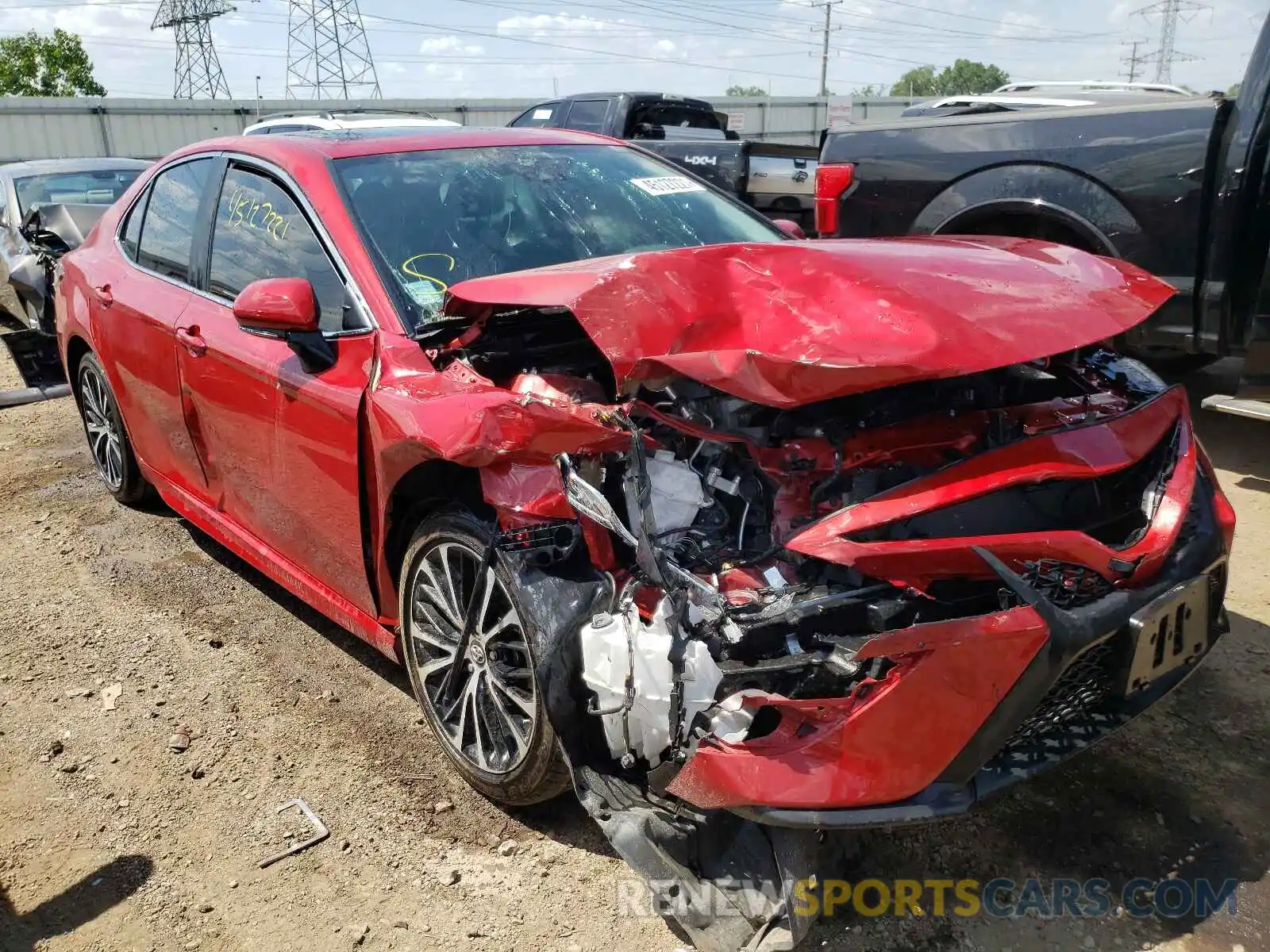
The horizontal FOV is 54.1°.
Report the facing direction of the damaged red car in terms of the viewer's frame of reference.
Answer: facing the viewer and to the right of the viewer

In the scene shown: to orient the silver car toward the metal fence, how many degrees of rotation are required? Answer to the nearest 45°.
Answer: approximately 135° to its left

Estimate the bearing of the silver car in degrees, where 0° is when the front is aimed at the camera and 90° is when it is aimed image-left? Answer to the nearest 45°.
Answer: approximately 315°

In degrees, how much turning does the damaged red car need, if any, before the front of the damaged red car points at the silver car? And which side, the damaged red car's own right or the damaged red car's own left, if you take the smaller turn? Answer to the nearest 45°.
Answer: approximately 180°

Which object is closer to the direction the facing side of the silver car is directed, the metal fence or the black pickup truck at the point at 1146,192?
the black pickup truck

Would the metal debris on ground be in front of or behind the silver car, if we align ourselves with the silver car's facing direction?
in front

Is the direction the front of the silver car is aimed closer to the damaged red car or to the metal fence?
the damaged red car

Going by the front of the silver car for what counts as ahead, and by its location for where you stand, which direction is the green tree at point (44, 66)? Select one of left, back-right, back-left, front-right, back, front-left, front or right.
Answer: back-left

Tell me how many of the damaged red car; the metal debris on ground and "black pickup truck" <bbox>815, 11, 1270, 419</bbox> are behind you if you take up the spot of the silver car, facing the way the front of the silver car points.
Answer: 0

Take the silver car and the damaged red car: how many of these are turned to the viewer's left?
0

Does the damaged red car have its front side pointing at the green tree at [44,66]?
no

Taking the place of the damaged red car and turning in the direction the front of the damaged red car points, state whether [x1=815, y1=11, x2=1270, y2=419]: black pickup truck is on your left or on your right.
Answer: on your left

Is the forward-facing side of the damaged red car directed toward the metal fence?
no

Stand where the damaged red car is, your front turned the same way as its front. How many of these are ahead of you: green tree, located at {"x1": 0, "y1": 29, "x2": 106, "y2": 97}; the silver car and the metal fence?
0
